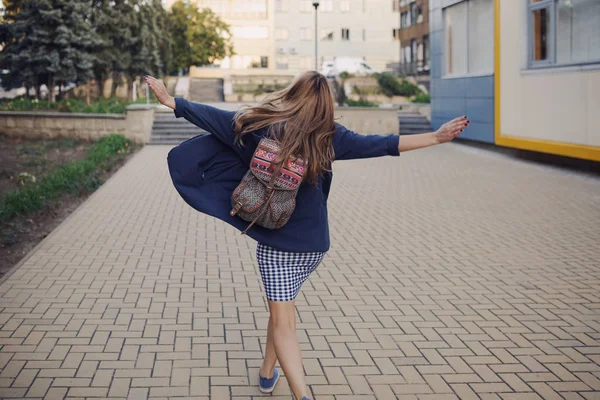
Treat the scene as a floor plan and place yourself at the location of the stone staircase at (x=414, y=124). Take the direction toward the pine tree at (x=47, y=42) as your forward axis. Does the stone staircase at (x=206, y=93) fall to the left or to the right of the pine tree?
right

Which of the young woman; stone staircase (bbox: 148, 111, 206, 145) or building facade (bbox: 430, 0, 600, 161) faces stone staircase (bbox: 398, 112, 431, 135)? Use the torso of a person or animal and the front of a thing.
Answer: the young woman

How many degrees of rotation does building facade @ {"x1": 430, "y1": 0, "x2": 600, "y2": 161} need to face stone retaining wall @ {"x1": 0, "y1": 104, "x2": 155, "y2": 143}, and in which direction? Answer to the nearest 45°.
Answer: approximately 45° to its right

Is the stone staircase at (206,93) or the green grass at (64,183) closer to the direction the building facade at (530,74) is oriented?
the green grass

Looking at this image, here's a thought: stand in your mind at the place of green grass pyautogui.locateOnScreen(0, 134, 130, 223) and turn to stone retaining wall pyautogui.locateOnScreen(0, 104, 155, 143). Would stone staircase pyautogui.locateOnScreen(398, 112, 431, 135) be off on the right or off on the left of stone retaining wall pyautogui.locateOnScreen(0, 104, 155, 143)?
right

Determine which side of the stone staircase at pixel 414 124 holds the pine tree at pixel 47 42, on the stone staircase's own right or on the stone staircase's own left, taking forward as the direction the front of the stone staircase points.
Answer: on the stone staircase's own right

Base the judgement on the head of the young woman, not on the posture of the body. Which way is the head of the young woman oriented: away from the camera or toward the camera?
away from the camera

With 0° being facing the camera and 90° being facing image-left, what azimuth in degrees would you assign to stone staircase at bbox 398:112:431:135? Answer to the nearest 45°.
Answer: approximately 0°

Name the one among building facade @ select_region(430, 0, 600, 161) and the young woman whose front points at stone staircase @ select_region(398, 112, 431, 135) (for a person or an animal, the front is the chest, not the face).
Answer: the young woman

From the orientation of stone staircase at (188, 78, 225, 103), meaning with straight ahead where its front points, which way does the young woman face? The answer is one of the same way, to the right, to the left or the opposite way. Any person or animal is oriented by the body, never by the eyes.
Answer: the opposite way

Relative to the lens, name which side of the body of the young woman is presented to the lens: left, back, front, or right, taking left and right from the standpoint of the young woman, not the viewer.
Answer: back

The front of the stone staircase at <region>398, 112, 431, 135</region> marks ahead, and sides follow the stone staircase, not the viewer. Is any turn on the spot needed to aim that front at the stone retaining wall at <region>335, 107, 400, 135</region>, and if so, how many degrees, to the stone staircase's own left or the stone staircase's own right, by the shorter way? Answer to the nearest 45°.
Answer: approximately 45° to the stone staircase's own right

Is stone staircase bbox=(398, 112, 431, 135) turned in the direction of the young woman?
yes
